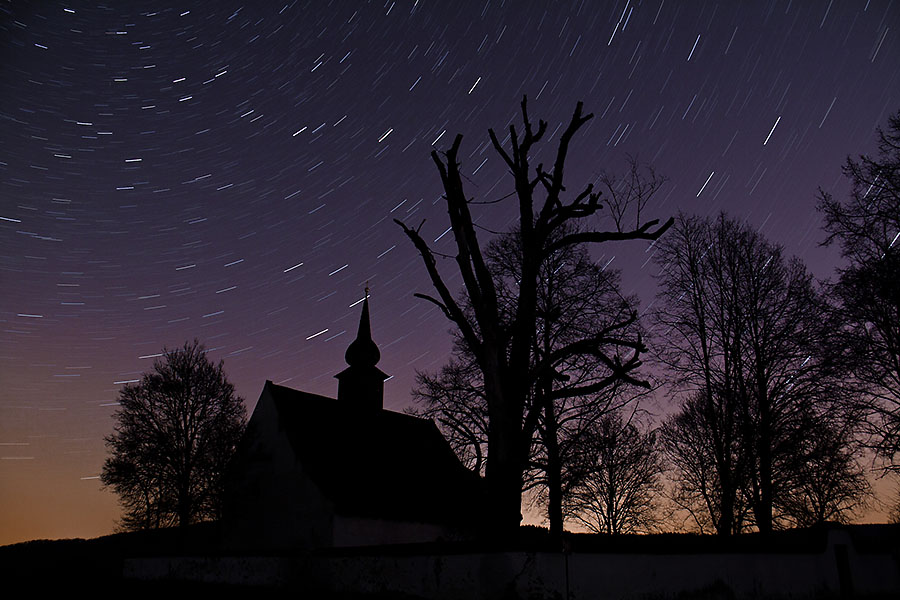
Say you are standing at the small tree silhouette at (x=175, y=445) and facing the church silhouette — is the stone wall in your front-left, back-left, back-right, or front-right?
front-right

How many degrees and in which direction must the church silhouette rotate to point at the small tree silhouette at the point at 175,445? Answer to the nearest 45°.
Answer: approximately 90° to its right
